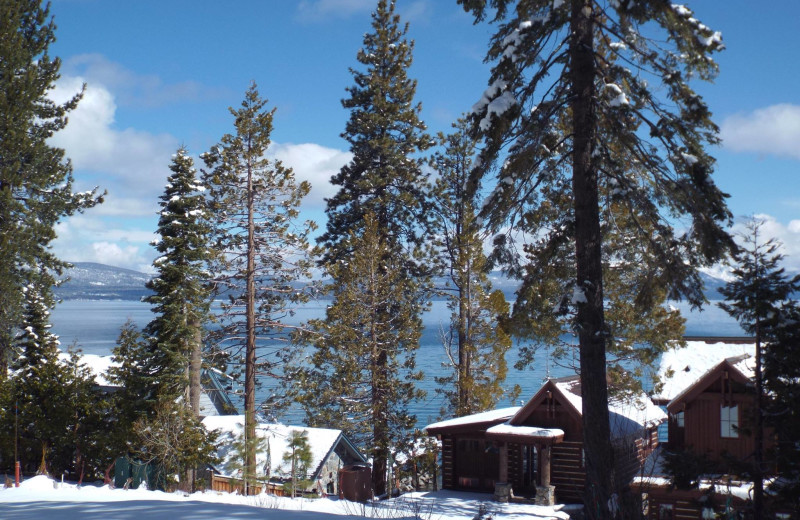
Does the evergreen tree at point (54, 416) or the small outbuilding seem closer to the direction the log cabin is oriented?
the evergreen tree

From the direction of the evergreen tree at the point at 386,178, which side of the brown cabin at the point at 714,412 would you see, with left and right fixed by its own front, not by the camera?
right

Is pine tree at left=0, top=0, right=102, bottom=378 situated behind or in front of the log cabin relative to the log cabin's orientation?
in front

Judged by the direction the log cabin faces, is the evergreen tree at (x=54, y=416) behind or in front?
in front

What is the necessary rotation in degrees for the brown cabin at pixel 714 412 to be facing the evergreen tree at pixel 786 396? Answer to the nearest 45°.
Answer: approximately 45° to its left

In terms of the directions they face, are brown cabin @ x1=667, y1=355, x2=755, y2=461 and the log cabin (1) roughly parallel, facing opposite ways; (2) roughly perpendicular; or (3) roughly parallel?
roughly parallel

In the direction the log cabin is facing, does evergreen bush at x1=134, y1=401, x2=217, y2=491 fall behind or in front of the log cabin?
in front

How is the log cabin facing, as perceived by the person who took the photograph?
facing the viewer and to the left of the viewer

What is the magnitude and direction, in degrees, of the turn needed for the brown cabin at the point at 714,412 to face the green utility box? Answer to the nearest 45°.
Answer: approximately 45° to its right

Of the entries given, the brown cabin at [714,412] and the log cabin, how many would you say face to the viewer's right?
0
